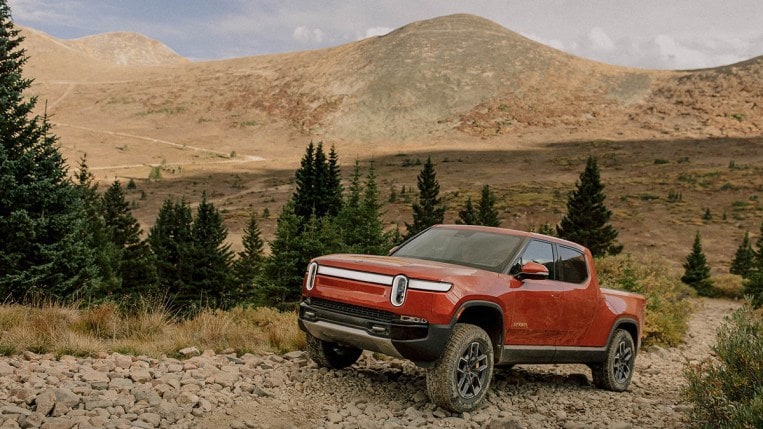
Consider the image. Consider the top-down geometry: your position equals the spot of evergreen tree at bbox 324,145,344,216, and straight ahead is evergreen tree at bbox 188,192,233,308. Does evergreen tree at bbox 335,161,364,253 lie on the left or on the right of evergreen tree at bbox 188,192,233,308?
left

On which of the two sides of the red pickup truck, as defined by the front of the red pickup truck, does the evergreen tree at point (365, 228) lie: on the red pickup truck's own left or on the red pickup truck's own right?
on the red pickup truck's own right

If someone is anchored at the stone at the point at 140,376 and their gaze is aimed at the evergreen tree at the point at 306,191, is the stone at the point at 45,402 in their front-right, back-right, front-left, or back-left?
back-left

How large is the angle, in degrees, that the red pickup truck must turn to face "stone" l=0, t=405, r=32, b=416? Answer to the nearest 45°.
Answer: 0° — it already faces it

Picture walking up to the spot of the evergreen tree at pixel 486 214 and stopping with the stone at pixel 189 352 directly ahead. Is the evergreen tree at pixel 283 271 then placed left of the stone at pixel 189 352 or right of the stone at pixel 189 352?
right

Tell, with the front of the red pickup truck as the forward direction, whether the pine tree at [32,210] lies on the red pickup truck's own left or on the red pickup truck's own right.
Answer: on the red pickup truck's own right

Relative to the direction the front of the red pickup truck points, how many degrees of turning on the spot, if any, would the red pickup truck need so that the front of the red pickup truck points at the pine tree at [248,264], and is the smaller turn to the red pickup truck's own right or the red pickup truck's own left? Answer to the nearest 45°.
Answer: approximately 90° to the red pickup truck's own right

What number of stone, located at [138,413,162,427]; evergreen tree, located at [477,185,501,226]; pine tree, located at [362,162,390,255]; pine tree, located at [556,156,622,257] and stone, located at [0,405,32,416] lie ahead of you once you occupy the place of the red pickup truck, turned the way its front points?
2

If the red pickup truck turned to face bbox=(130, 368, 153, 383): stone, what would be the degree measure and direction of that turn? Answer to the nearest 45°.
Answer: approximately 45° to its right

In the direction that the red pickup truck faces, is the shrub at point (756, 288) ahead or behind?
behind

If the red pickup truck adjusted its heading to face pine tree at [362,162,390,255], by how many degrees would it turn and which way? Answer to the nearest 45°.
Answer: approximately 135° to its right

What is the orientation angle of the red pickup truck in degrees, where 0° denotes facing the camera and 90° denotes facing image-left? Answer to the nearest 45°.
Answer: approximately 45°

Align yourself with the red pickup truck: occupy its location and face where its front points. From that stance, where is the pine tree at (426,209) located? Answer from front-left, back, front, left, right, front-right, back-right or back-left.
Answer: back-right

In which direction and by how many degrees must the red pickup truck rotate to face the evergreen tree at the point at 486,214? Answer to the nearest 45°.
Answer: approximately 135° to its right

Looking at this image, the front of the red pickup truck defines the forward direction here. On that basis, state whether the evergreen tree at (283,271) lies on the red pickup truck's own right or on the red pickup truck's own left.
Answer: on the red pickup truck's own right

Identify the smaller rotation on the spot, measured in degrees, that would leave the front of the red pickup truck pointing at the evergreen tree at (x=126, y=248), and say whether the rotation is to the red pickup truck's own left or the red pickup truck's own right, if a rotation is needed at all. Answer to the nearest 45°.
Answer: approximately 90° to the red pickup truck's own right

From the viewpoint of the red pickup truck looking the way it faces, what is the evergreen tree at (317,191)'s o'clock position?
The evergreen tree is roughly at 4 o'clock from the red pickup truck.
